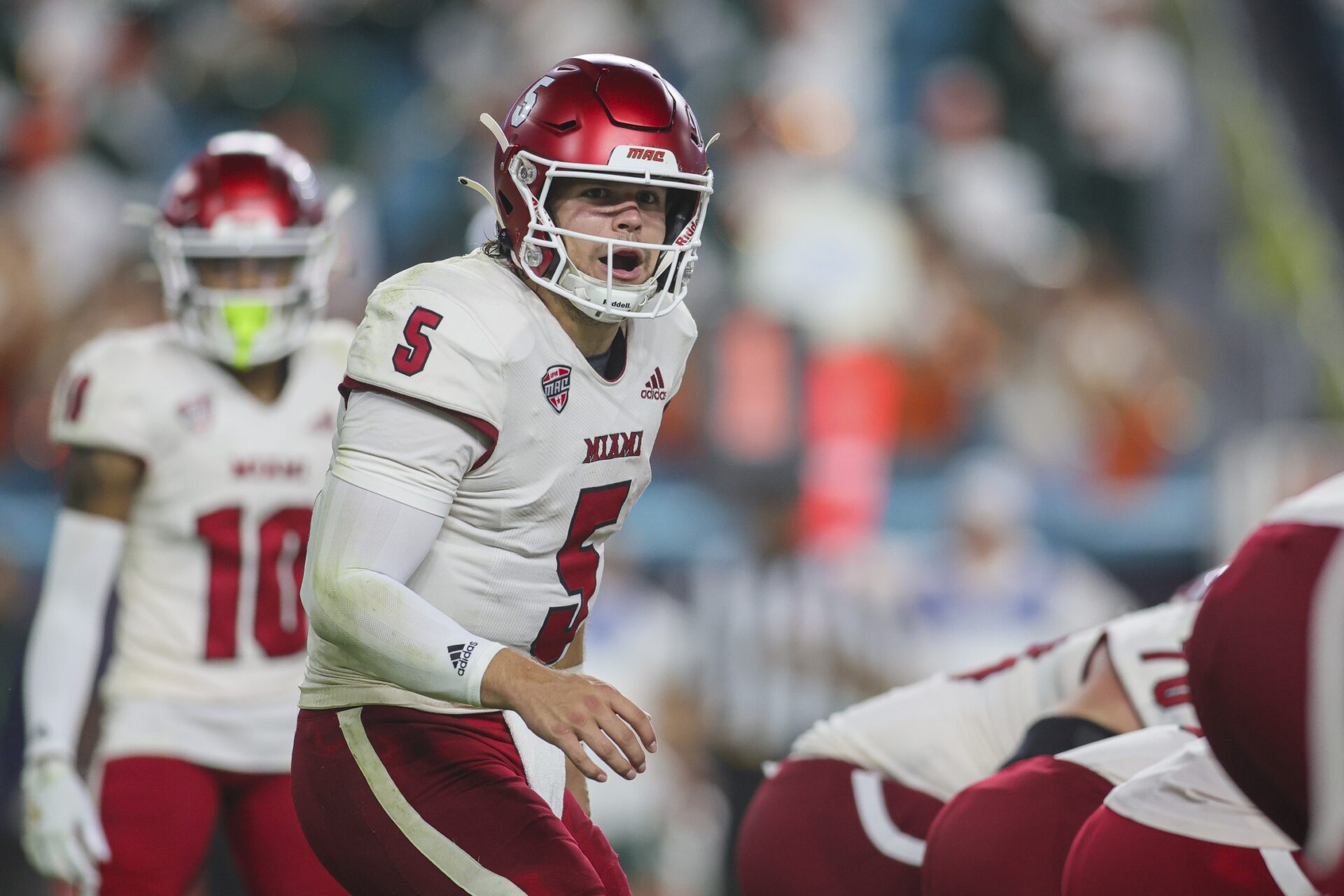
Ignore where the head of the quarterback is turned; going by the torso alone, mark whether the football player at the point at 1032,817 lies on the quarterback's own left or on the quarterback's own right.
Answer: on the quarterback's own left

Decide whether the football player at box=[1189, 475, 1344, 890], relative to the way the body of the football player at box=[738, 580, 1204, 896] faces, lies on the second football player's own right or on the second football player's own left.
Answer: on the second football player's own right

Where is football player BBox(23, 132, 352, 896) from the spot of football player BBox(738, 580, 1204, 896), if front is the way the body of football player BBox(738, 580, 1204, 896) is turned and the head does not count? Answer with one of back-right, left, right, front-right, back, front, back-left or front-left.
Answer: back

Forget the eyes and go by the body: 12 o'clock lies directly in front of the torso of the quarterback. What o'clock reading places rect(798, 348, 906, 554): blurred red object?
The blurred red object is roughly at 8 o'clock from the quarterback.

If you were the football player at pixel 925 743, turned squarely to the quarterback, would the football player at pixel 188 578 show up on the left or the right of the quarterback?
right

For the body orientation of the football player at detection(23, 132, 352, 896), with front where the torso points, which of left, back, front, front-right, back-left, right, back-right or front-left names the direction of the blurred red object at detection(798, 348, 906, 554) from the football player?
back-left

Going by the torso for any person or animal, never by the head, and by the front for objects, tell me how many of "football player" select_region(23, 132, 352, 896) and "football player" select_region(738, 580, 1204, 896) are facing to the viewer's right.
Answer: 1

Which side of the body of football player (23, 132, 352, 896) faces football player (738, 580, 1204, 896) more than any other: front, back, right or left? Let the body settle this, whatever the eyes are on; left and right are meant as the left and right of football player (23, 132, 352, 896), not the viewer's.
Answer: left

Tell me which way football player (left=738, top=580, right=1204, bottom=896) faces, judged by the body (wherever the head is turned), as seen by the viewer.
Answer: to the viewer's right

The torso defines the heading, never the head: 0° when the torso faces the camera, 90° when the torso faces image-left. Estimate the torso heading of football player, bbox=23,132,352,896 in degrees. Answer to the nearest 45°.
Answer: approximately 0°
